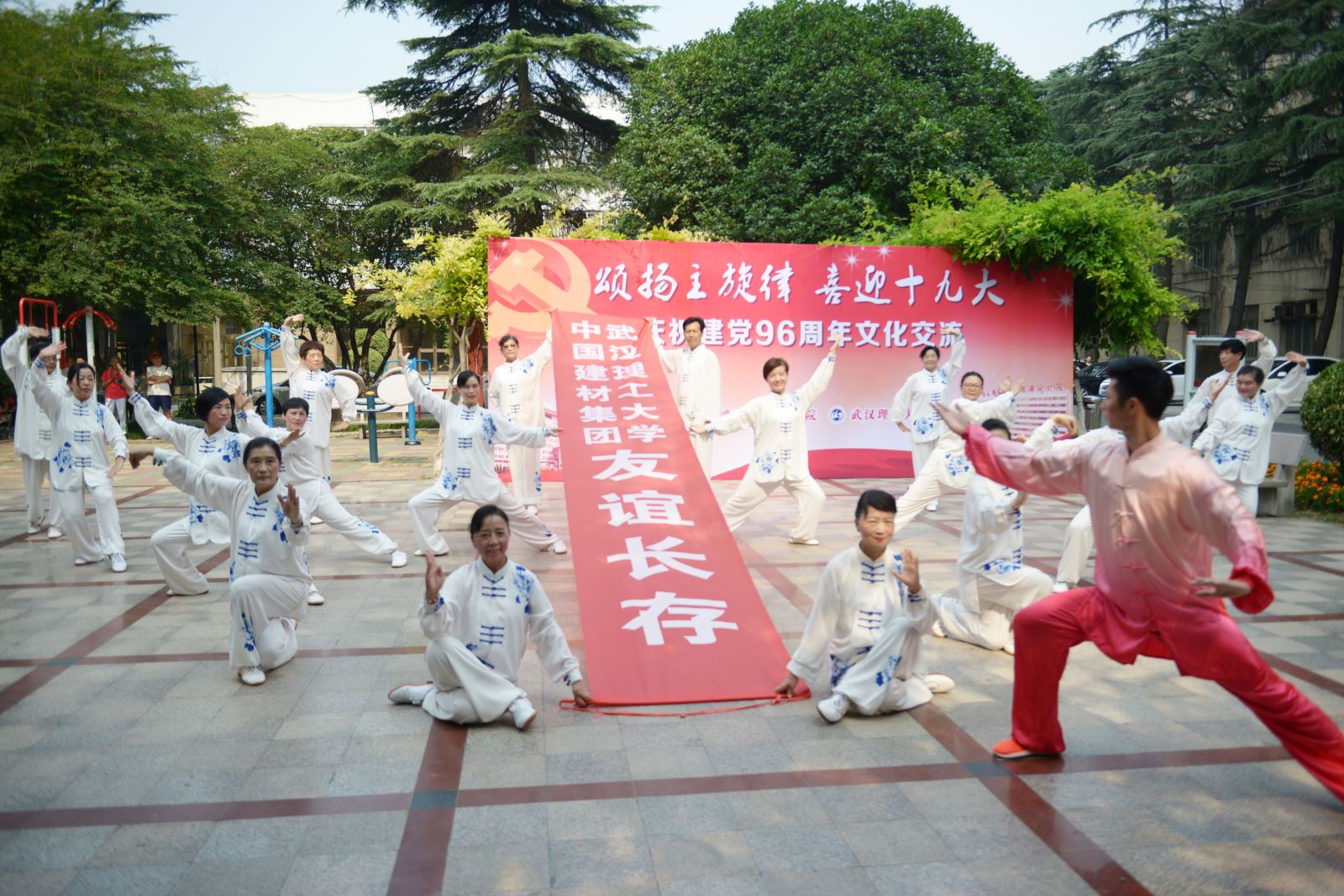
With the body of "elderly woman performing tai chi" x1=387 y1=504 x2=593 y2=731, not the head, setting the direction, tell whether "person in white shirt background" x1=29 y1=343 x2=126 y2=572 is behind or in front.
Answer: behind

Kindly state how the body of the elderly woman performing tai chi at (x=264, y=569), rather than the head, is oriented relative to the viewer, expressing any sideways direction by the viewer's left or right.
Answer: facing the viewer

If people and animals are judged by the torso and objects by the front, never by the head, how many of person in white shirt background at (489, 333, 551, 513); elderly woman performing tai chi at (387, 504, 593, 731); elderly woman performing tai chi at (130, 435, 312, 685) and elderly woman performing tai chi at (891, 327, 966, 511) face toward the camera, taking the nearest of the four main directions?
4

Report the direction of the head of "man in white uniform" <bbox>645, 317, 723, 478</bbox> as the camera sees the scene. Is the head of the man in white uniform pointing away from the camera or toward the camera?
toward the camera

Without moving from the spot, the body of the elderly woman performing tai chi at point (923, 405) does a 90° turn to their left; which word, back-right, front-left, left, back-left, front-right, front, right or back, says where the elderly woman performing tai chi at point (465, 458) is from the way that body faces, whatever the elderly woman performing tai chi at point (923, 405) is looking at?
back-right

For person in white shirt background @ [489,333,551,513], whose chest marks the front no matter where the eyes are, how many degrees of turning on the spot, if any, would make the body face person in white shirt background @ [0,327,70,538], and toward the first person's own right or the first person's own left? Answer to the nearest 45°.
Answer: approximately 90° to the first person's own right

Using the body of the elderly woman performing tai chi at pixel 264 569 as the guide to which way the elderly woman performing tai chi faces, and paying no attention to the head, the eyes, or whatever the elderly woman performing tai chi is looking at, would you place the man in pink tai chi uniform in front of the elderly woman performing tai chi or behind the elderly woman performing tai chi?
in front

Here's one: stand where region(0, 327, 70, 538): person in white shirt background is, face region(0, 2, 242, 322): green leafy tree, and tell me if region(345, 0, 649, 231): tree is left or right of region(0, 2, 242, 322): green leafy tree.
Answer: right

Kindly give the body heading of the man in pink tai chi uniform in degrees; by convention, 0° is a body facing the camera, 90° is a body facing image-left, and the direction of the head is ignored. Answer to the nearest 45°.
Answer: approximately 45°

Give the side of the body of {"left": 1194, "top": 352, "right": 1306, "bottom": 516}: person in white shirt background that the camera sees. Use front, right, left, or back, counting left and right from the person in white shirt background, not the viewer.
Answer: front

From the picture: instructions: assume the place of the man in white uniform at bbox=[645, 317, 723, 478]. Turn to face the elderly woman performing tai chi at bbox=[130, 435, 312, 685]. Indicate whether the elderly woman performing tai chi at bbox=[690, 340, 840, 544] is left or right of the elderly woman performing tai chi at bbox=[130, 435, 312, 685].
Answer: left

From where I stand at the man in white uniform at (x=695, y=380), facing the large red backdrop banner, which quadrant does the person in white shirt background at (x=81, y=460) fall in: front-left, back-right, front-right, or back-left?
back-left

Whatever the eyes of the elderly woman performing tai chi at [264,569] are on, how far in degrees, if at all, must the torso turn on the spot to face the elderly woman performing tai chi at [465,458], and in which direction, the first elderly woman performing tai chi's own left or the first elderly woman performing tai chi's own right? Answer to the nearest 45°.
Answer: approximately 135° to the first elderly woman performing tai chi's own left

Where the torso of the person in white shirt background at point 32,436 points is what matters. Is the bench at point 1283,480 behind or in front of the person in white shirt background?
in front

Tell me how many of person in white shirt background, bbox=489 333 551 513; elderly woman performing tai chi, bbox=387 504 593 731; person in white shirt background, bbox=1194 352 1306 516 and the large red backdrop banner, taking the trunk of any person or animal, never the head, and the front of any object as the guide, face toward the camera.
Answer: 4

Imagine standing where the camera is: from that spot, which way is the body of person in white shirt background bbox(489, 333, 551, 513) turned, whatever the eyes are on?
toward the camera

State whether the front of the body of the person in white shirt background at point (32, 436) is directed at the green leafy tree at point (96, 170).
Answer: no

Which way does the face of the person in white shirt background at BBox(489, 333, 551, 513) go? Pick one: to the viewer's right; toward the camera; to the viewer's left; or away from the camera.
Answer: toward the camera

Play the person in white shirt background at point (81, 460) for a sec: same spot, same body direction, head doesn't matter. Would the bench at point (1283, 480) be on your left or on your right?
on your left

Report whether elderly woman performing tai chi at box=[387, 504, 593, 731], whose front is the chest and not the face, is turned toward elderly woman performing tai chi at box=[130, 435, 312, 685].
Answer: no

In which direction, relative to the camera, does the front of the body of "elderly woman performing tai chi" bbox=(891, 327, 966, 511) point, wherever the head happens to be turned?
toward the camera

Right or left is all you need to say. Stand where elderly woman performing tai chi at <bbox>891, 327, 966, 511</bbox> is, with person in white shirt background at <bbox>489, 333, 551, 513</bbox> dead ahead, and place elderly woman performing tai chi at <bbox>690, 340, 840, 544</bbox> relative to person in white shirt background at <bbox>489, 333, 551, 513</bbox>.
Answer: left

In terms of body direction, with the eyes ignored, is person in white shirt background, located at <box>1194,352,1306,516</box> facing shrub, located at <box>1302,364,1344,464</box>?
no
